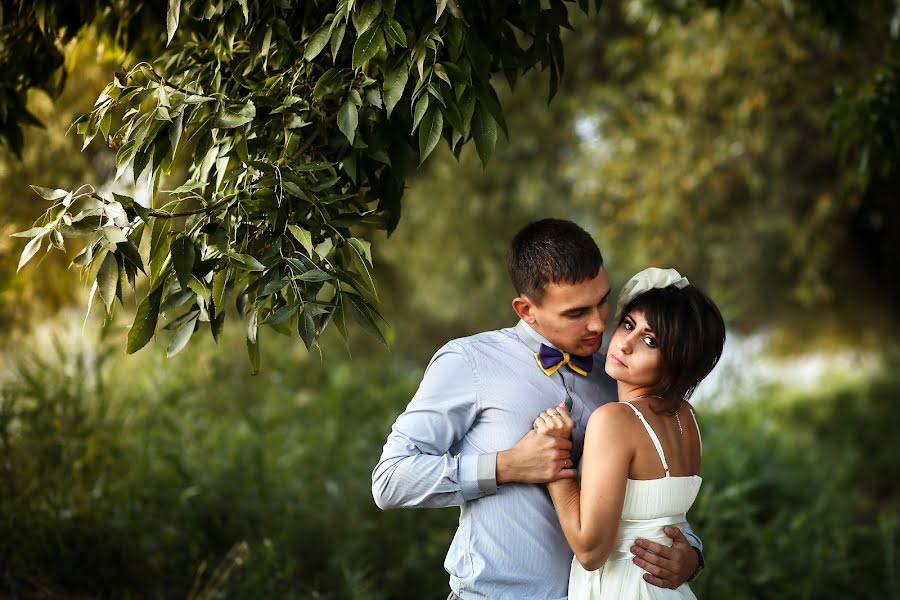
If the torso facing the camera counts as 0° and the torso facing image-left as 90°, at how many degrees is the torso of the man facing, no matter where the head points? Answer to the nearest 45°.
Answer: approximately 315°

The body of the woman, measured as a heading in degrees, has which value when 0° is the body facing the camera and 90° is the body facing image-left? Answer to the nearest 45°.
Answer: approximately 135°

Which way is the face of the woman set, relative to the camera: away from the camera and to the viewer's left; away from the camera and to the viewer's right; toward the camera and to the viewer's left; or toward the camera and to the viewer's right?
toward the camera and to the viewer's left

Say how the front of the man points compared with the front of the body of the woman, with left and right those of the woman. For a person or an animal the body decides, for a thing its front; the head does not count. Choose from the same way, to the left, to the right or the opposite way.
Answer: the opposite way
